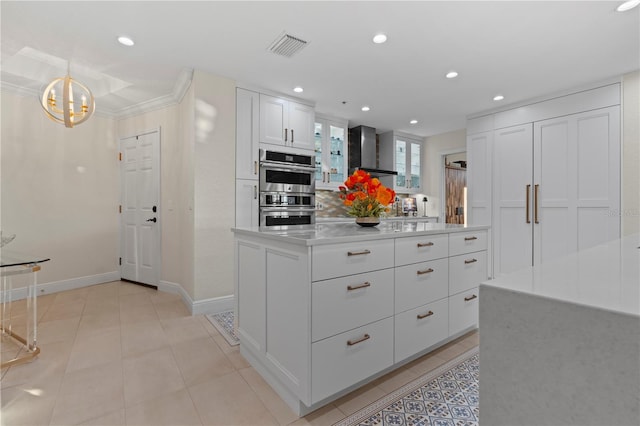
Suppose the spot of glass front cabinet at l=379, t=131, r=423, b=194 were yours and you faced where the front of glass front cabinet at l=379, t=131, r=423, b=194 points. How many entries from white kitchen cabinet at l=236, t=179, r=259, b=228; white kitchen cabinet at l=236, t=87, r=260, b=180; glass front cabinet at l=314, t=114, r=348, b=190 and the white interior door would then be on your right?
4

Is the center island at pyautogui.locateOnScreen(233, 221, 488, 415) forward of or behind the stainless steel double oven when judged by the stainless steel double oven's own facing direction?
forward

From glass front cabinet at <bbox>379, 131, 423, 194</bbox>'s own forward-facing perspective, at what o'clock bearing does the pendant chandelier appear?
The pendant chandelier is roughly at 3 o'clock from the glass front cabinet.

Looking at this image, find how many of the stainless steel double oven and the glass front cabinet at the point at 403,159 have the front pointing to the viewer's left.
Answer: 0

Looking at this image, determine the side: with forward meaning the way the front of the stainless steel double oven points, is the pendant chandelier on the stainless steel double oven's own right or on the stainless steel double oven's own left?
on the stainless steel double oven's own right

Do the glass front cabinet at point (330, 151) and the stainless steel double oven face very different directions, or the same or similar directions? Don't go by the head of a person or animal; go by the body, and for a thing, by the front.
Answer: same or similar directions

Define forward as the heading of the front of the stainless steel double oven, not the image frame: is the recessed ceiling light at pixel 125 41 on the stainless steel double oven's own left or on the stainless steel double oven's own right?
on the stainless steel double oven's own right

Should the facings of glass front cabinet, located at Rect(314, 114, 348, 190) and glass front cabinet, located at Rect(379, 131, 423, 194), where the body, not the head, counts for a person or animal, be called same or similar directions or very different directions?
same or similar directions

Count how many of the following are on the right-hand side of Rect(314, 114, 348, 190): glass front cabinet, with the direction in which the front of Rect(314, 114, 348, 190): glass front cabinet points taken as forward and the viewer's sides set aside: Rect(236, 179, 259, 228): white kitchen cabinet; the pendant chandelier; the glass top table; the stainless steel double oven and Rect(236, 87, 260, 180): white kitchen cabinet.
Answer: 5

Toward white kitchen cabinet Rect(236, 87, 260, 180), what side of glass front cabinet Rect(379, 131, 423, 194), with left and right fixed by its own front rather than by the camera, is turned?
right

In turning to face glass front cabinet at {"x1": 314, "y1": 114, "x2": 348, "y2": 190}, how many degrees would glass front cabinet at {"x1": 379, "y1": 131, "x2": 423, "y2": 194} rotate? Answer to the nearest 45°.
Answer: approximately 90° to its right

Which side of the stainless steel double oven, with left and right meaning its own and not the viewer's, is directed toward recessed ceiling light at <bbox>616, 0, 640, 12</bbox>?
front

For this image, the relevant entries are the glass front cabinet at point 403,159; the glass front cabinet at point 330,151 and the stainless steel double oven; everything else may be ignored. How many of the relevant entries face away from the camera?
0

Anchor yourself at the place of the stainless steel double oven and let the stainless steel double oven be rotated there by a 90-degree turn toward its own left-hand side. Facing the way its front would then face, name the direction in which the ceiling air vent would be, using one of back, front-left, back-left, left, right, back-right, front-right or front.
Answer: back-right

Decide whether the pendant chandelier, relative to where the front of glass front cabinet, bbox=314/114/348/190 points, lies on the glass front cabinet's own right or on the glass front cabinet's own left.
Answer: on the glass front cabinet's own right

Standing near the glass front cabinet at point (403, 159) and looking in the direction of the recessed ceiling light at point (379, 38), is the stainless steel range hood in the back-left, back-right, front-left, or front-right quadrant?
front-right
